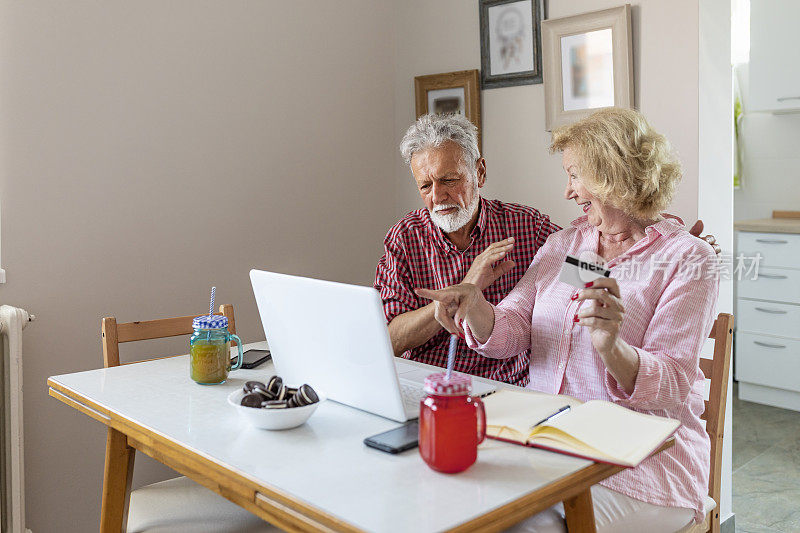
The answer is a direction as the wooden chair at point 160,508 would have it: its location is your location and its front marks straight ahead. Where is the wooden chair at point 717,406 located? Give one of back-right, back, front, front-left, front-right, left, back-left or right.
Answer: front-left

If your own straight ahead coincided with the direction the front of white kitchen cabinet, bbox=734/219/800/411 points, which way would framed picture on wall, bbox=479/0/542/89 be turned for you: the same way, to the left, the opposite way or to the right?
the same way

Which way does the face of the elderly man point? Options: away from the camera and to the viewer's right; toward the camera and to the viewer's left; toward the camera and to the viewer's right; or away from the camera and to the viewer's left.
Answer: toward the camera and to the viewer's left

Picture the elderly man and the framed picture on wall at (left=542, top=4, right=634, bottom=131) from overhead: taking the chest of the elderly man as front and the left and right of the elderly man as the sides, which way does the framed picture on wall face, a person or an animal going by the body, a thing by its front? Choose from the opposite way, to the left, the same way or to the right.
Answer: the same way

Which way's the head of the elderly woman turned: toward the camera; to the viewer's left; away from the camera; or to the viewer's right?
to the viewer's left

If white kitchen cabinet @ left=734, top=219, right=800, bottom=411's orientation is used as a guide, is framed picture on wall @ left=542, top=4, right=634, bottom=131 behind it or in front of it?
in front

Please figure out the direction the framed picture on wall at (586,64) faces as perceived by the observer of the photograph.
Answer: facing the viewer and to the left of the viewer

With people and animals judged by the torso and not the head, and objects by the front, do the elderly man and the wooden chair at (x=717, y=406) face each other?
no

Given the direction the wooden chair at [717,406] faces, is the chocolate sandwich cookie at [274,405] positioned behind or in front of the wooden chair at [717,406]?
in front

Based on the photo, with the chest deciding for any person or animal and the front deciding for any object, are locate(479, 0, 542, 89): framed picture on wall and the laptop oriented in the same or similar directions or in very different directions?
very different directions

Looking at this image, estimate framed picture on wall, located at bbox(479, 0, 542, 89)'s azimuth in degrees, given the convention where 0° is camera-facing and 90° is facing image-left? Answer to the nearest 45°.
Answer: approximately 45°

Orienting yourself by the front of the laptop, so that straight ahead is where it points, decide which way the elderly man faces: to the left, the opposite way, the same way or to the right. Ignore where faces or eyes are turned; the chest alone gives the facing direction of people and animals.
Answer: the opposite way
